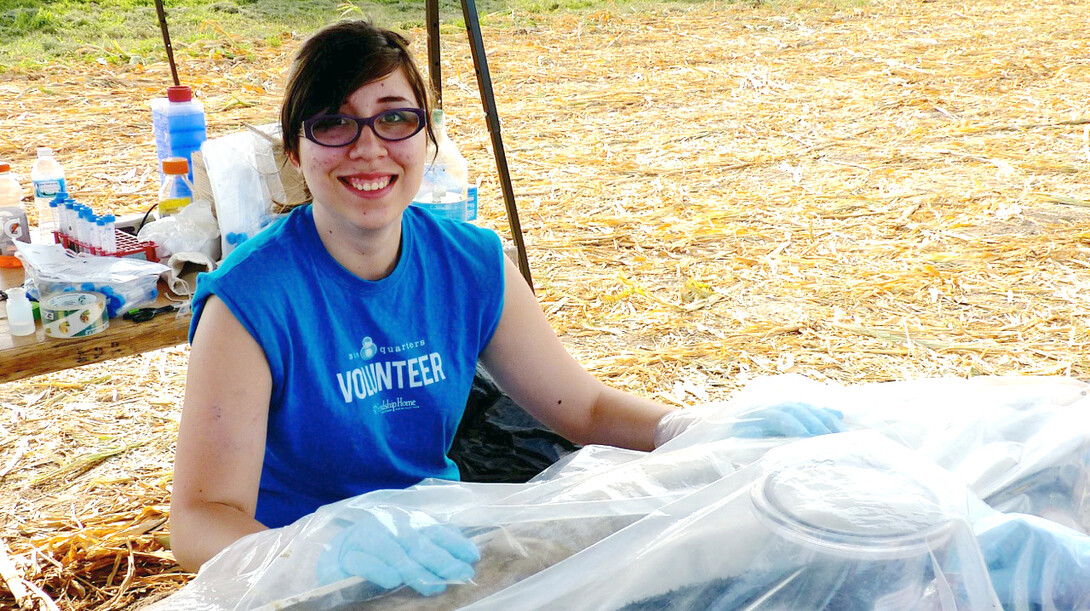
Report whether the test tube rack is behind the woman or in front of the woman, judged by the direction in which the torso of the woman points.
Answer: behind

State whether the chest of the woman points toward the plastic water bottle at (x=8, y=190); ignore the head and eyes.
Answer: no

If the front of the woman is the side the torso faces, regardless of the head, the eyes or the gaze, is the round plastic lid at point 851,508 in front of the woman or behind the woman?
in front

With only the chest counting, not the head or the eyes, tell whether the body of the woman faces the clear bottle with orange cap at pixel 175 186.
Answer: no

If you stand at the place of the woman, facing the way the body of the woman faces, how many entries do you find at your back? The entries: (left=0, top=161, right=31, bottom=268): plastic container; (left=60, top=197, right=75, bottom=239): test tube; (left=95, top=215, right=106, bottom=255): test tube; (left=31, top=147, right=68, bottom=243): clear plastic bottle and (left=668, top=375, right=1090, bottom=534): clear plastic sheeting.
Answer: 4

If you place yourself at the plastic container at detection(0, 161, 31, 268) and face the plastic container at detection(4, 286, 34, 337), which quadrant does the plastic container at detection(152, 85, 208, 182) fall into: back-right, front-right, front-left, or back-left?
back-left

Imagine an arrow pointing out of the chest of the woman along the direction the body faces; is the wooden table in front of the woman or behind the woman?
behind

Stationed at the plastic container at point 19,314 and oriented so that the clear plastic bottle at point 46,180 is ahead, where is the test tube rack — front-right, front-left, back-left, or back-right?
front-right

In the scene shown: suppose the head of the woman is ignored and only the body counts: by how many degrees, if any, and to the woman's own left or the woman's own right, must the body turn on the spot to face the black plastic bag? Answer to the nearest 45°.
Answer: approximately 90° to the woman's own left

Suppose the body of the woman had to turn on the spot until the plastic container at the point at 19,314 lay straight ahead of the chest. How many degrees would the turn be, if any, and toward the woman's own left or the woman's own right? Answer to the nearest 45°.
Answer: approximately 180°

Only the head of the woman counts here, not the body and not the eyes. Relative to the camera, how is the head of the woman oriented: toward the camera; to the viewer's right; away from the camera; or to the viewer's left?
toward the camera

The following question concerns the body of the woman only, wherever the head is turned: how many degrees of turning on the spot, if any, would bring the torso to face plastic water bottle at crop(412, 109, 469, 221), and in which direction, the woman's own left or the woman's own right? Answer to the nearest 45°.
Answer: approximately 135° to the woman's own left

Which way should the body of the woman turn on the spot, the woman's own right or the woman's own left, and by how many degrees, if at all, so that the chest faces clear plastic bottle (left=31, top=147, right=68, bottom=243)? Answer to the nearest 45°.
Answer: approximately 180°

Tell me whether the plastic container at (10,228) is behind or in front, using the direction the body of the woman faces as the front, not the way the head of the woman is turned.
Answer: behind

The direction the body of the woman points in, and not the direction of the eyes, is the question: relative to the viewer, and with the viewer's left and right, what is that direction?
facing the viewer and to the right of the viewer

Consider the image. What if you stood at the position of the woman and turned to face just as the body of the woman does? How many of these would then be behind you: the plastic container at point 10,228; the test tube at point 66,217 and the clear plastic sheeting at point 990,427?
2

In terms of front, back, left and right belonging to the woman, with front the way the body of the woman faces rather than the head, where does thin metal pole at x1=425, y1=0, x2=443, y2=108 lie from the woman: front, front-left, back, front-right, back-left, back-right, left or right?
back-left
